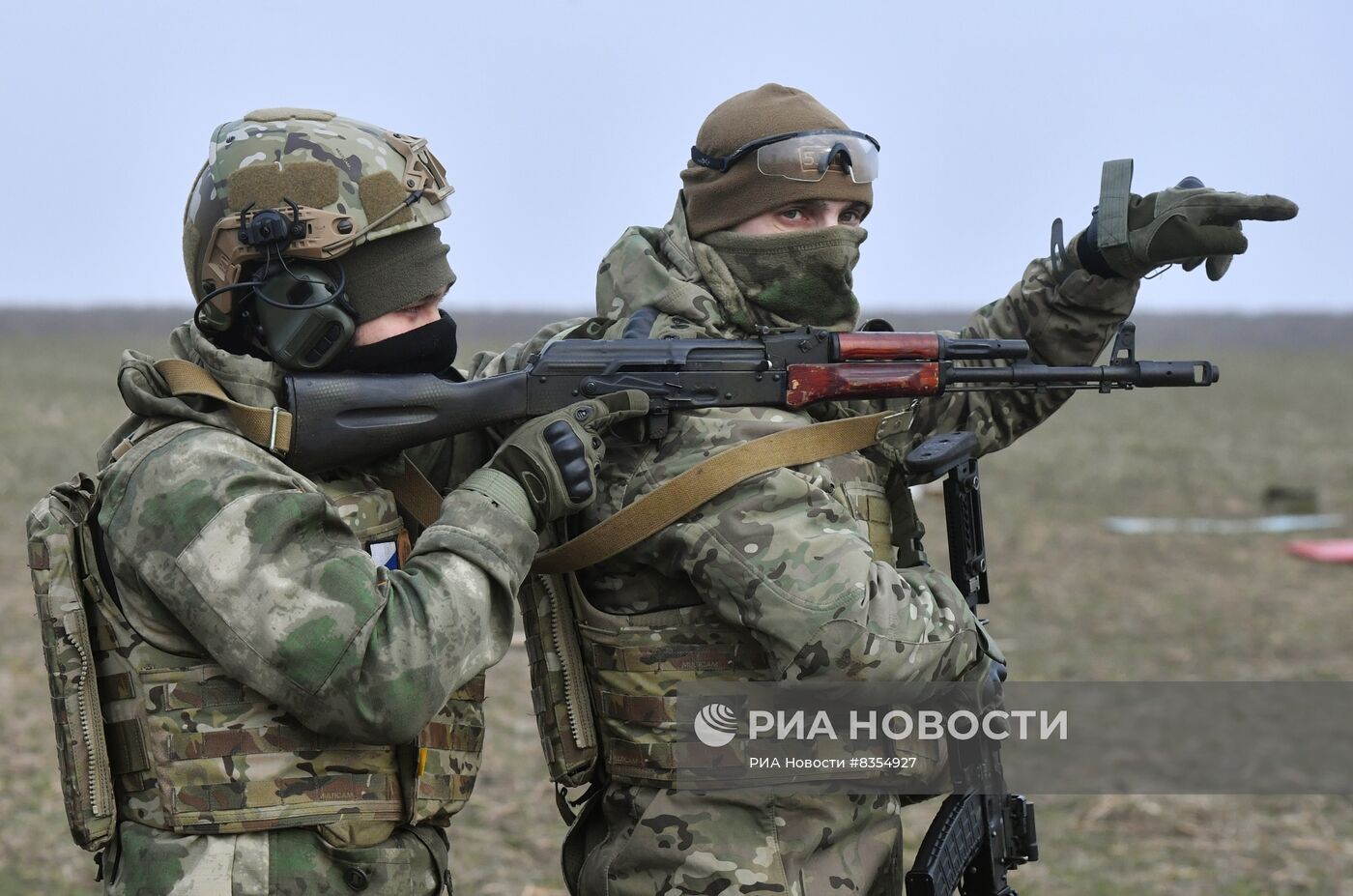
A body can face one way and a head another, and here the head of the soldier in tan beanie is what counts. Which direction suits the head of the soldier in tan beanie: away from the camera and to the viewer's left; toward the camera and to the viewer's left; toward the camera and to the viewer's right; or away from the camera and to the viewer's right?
toward the camera and to the viewer's right

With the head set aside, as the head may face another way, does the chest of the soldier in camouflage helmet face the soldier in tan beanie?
yes

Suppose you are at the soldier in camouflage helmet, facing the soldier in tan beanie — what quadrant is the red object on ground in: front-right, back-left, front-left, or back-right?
front-left

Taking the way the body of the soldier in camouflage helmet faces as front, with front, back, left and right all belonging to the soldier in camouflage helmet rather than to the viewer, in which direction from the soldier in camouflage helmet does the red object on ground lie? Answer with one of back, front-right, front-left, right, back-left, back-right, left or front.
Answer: front-left

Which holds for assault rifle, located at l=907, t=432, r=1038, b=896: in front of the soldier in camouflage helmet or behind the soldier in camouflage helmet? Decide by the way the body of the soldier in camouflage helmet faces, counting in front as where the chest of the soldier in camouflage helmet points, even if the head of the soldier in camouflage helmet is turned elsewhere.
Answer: in front

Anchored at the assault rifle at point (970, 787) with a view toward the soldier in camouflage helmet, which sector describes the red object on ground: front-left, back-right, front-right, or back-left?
back-right

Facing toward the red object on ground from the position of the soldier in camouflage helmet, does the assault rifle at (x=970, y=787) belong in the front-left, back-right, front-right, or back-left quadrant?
front-right

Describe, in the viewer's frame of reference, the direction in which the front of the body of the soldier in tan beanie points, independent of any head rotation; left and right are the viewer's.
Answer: facing to the right of the viewer

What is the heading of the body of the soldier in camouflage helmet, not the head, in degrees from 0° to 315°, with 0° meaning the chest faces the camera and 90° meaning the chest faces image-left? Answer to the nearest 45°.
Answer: approximately 270°

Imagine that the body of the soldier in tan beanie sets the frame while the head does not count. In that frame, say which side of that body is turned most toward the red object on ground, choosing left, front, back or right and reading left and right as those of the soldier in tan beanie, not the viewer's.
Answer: left
